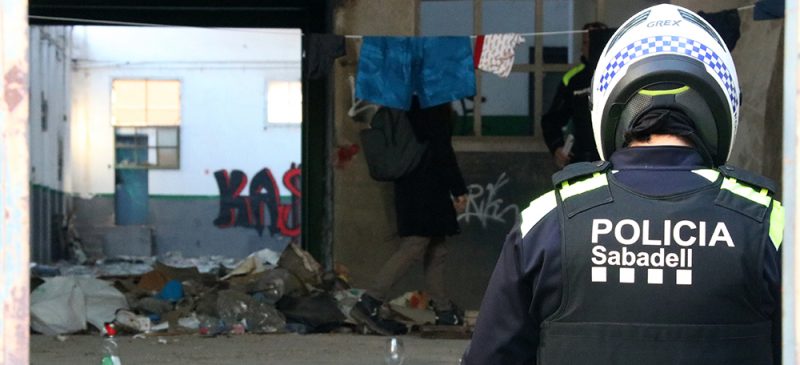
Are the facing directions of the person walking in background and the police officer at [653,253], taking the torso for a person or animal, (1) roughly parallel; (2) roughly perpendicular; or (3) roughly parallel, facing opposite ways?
roughly perpendicular

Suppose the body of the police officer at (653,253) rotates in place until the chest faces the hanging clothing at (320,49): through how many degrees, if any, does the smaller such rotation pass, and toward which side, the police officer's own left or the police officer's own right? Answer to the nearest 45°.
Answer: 0° — they already face it

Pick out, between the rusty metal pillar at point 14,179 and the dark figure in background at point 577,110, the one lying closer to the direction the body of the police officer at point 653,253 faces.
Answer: the dark figure in background

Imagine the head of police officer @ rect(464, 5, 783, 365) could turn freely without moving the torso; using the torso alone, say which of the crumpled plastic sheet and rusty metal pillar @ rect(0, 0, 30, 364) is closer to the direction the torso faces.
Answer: the crumpled plastic sheet

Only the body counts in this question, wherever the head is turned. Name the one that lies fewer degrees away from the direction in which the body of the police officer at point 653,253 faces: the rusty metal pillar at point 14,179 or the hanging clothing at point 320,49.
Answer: the hanging clothing

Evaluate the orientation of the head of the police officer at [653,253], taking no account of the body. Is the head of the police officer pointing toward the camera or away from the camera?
away from the camera

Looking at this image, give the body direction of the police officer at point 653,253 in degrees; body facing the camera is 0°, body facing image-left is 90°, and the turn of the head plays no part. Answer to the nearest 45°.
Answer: approximately 180°
